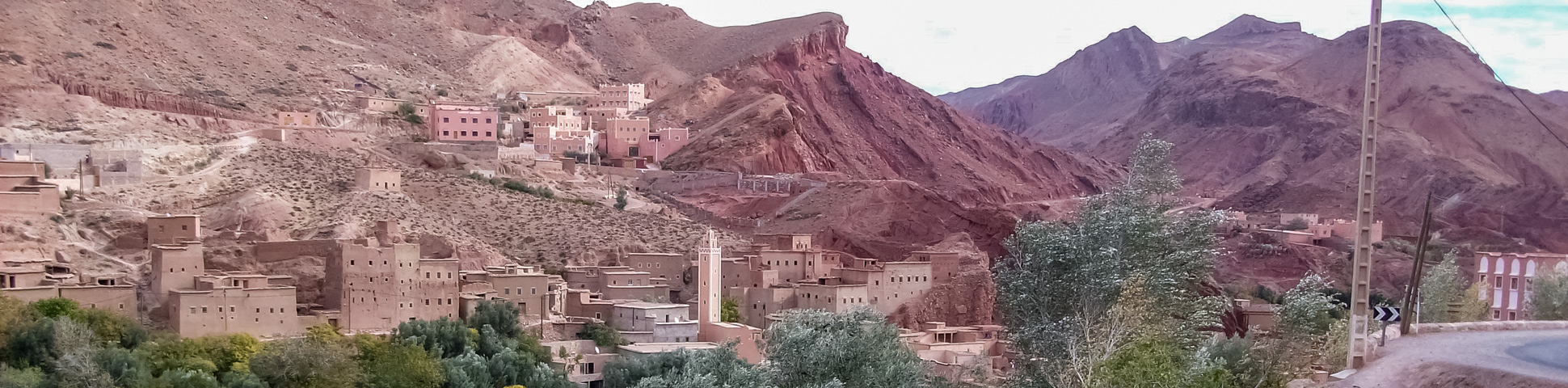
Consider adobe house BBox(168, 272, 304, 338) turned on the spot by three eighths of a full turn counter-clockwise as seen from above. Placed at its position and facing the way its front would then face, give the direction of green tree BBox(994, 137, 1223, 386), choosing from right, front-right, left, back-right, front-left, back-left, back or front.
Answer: right

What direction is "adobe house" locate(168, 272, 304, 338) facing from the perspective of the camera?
toward the camera

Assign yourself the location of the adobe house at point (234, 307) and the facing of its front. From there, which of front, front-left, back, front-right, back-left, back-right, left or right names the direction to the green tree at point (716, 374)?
front-left

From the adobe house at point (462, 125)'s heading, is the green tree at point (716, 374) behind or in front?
in front

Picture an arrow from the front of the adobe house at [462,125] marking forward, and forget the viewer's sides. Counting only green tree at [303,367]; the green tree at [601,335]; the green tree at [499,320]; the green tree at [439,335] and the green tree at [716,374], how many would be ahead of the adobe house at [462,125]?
5

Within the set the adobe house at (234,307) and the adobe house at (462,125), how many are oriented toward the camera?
2

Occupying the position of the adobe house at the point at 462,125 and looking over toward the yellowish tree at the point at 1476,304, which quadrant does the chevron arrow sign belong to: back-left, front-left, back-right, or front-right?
front-right

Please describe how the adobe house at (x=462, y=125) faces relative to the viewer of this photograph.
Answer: facing the viewer
